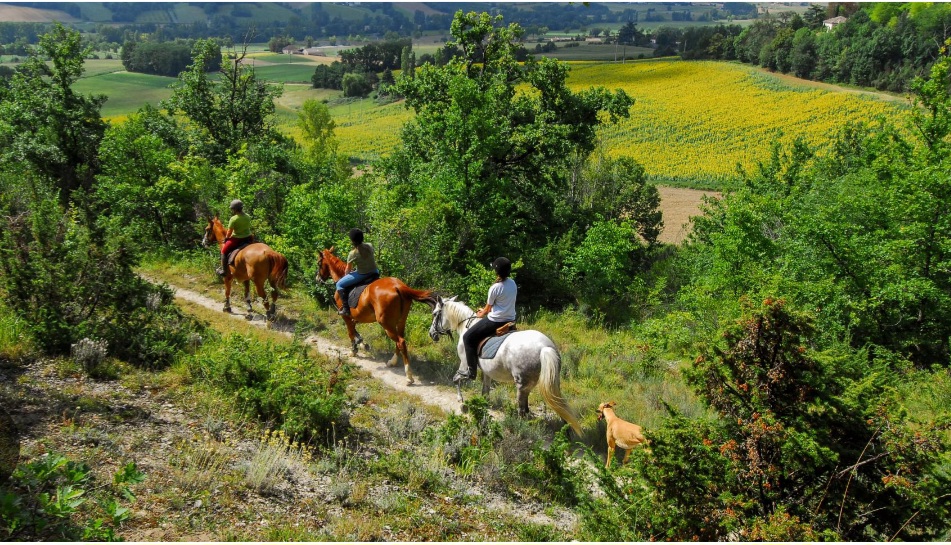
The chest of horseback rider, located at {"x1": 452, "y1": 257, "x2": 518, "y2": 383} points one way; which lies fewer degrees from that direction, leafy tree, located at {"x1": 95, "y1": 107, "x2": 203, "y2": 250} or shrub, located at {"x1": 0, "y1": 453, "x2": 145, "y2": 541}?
the leafy tree

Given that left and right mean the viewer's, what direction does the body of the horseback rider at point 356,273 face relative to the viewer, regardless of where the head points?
facing away from the viewer and to the left of the viewer

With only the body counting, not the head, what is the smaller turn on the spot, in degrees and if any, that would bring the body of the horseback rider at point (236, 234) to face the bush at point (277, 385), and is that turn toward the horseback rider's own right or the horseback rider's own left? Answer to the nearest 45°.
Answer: approximately 135° to the horseback rider's own left

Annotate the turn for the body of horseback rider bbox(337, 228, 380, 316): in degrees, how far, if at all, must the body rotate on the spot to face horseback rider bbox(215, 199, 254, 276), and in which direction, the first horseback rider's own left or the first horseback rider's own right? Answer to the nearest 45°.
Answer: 0° — they already face them

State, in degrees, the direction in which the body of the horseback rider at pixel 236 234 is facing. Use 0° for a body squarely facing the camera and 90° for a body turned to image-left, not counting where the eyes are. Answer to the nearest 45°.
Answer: approximately 135°

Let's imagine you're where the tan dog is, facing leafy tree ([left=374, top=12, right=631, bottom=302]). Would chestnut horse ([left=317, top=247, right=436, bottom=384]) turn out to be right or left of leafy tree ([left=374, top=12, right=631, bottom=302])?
left

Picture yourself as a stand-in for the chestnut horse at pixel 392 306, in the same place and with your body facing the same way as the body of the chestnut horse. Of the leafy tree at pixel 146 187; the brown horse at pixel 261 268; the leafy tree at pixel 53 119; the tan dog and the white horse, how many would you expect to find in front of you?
3

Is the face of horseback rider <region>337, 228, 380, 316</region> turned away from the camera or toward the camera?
away from the camera

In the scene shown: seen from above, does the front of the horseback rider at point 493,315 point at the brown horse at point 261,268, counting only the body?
yes

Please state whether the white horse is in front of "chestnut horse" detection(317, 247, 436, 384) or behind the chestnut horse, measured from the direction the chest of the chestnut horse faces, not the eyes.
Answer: behind

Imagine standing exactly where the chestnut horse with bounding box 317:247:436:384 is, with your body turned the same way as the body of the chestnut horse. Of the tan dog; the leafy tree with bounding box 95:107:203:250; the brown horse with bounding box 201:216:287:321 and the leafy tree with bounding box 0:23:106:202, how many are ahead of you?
3

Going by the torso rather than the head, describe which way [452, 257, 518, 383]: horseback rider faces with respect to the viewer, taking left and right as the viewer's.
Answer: facing away from the viewer and to the left of the viewer

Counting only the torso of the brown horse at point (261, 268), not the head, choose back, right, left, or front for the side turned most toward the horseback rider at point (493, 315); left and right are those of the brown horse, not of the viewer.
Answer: back

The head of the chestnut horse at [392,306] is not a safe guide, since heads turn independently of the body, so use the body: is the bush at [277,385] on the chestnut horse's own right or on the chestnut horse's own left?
on the chestnut horse's own left

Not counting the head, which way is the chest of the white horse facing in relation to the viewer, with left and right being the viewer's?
facing away from the viewer and to the left of the viewer

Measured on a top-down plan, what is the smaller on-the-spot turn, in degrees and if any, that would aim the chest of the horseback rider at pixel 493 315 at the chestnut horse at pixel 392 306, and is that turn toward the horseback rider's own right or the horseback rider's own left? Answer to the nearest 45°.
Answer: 0° — they already face it
